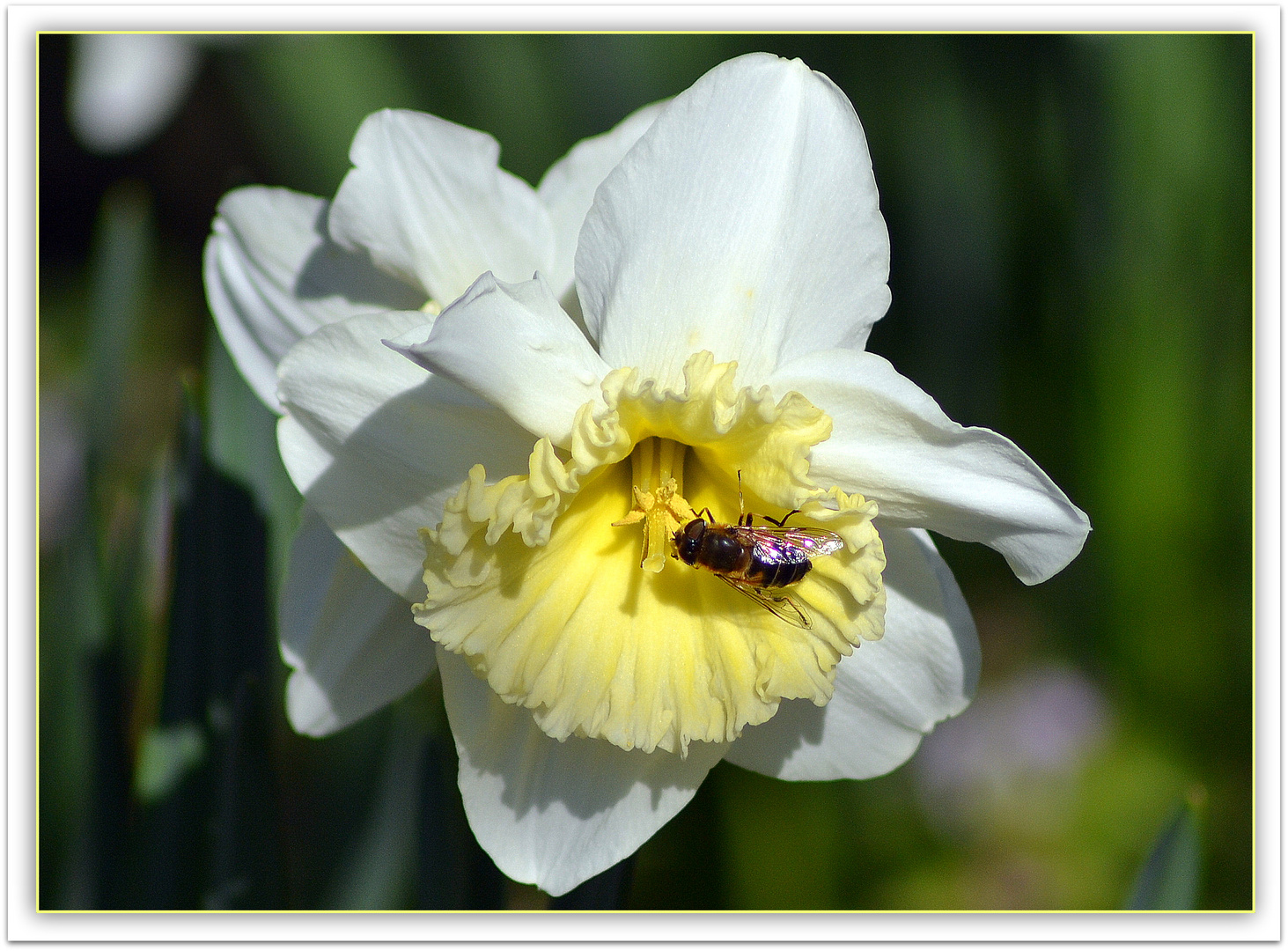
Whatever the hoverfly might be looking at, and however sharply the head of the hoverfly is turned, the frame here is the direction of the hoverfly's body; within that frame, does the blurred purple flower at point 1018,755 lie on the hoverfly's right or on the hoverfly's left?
on the hoverfly's right

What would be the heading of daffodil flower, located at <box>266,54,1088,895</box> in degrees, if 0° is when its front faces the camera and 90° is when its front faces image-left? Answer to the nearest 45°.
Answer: approximately 0°

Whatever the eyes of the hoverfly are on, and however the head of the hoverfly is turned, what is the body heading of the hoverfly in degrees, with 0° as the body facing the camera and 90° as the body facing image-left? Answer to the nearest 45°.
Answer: approximately 90°

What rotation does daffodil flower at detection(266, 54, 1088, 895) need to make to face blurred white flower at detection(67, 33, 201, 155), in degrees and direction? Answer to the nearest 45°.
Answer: approximately 135° to its right

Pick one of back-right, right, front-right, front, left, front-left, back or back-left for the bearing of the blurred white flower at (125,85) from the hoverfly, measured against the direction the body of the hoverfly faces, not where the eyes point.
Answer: front-right
